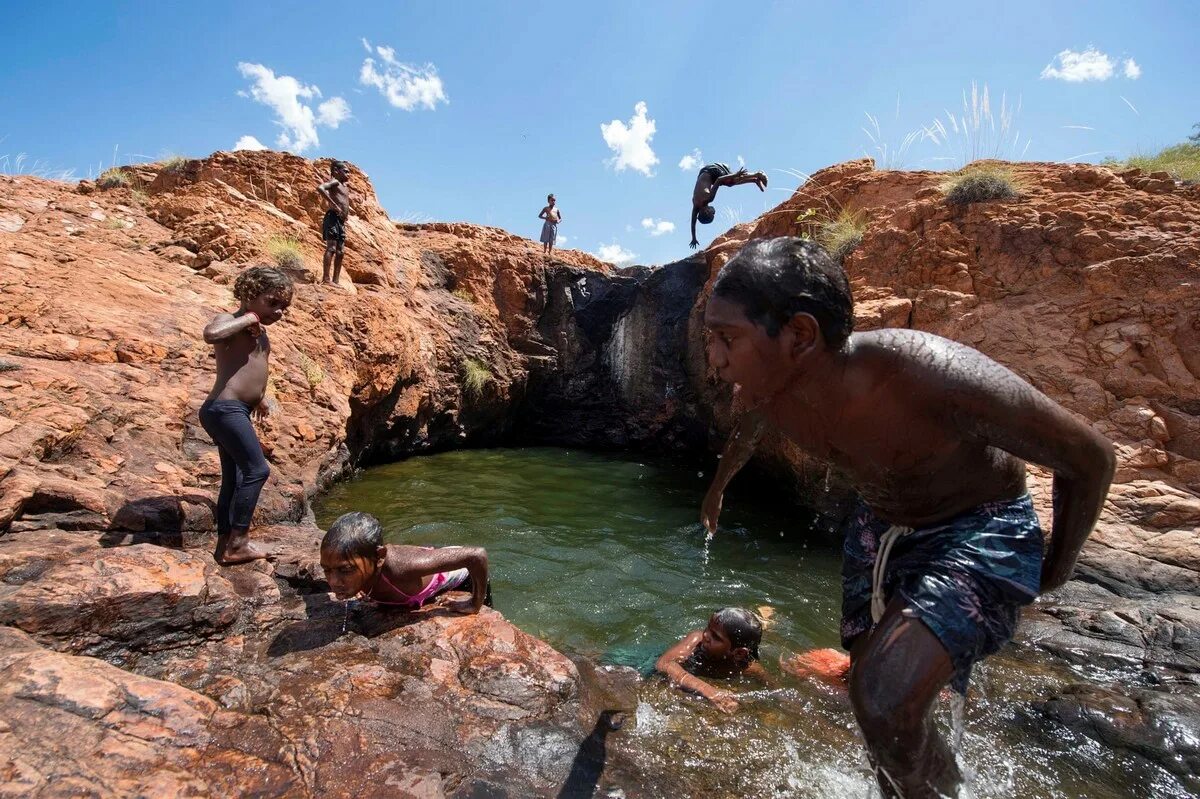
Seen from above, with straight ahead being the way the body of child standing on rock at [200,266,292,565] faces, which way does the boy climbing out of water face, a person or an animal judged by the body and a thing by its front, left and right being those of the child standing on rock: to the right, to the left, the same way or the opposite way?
the opposite way

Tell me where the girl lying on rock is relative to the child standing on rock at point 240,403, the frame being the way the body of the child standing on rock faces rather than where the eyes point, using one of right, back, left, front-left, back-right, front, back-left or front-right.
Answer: front-right

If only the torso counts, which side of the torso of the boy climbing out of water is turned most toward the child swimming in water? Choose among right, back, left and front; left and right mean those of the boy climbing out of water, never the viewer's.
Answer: right

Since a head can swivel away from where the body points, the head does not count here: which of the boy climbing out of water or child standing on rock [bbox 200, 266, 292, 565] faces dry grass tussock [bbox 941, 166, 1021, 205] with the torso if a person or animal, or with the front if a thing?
the child standing on rock

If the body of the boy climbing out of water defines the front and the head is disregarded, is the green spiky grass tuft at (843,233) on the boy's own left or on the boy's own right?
on the boy's own right

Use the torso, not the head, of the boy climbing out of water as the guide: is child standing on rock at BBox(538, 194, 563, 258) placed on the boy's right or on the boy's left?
on the boy's right

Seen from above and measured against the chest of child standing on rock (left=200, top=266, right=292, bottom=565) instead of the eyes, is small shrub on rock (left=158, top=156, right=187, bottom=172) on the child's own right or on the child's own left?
on the child's own left

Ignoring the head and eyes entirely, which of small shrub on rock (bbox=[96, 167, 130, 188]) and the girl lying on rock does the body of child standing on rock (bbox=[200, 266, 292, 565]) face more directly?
the girl lying on rock

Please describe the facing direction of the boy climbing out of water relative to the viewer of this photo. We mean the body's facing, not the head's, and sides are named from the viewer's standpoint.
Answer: facing the viewer and to the left of the viewer

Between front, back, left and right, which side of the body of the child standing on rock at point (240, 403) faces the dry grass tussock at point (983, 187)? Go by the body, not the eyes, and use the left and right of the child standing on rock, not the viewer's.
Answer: front

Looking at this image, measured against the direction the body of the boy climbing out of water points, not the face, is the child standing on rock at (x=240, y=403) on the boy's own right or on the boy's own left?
on the boy's own right

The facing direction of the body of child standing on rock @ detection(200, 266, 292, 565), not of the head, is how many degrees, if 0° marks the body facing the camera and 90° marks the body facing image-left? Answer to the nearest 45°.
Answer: approximately 270°

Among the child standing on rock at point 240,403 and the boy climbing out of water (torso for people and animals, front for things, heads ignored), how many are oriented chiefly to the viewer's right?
1

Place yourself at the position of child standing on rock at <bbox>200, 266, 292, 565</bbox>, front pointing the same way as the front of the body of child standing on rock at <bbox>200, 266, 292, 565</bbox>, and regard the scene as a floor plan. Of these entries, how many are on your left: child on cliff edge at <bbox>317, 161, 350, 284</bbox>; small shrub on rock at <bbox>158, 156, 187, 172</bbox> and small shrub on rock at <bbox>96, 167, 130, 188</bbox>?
3

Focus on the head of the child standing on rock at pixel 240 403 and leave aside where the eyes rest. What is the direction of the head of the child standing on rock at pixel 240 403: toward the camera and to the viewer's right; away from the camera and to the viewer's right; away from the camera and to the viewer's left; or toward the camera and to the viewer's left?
toward the camera and to the viewer's right

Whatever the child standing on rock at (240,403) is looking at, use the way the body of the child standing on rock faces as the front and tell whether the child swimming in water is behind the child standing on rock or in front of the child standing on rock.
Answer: in front
